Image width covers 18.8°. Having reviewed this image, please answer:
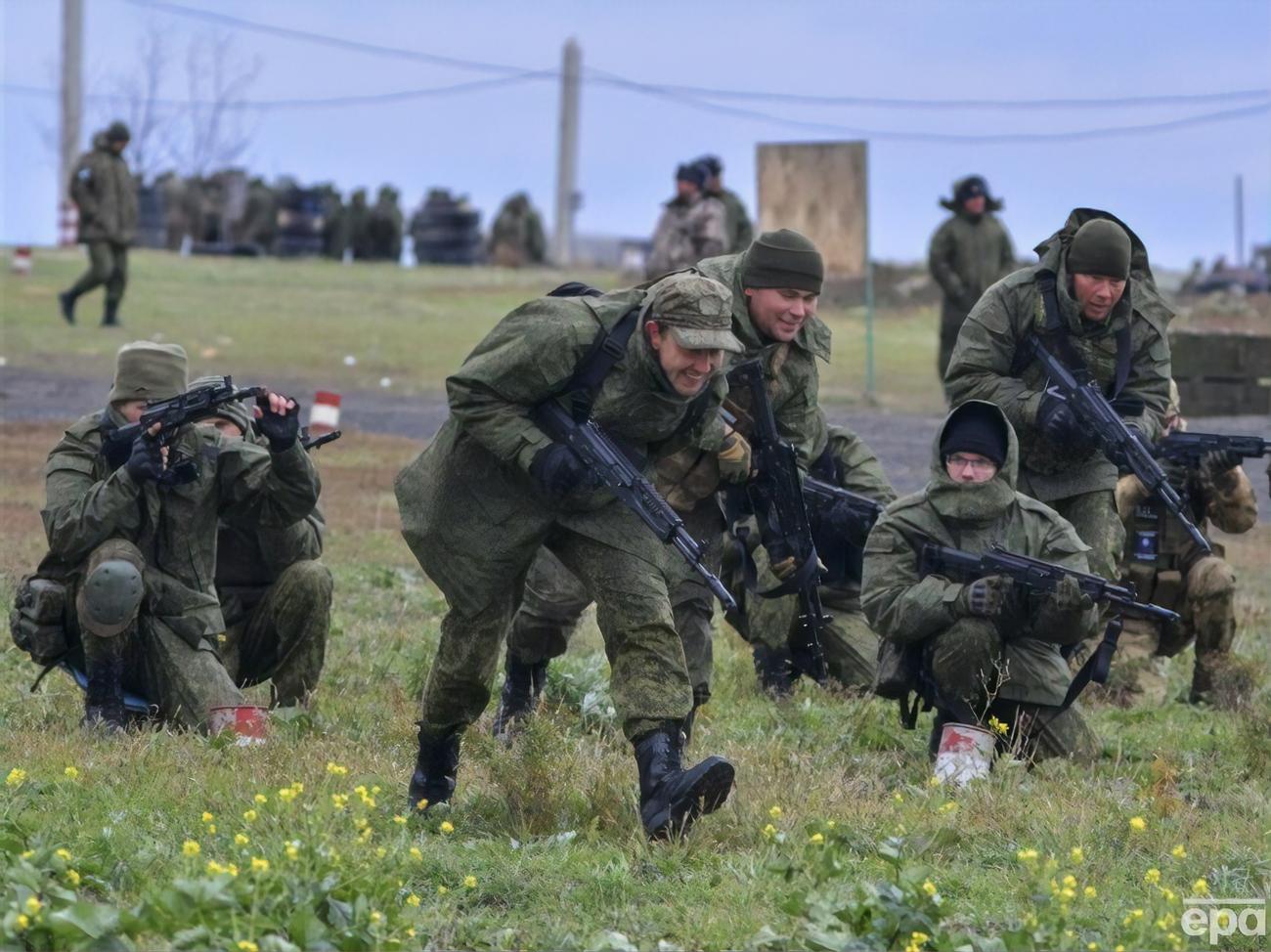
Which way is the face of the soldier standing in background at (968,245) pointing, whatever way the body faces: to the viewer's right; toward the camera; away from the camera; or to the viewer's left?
toward the camera

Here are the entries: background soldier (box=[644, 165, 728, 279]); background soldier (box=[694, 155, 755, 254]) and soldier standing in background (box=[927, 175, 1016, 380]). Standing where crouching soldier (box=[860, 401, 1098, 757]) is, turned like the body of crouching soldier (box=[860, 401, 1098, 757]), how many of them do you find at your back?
3

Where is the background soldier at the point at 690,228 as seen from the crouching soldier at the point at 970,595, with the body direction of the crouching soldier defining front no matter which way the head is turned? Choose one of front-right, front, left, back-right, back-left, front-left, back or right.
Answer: back

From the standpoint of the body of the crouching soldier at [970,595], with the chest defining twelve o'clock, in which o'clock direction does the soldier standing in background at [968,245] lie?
The soldier standing in background is roughly at 6 o'clock from the crouching soldier.

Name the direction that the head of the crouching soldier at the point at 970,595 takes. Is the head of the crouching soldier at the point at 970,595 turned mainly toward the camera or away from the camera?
toward the camera

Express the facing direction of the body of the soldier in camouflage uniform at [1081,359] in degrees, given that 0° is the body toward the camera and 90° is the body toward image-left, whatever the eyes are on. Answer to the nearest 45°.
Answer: approximately 315°

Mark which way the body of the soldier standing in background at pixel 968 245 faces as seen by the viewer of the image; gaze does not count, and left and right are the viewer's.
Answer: facing the viewer

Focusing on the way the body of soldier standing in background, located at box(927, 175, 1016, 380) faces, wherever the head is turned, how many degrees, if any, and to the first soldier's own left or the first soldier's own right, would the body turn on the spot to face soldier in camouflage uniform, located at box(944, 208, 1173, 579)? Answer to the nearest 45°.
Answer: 0° — they already face them

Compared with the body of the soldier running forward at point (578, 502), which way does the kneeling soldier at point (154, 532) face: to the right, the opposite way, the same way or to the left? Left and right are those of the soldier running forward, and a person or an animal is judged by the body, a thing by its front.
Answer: the same way

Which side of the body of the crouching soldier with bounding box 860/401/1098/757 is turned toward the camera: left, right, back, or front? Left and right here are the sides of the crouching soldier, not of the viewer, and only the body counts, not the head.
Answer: front

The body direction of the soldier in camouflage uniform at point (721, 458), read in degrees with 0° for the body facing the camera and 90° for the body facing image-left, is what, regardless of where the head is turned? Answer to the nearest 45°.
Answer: approximately 315°

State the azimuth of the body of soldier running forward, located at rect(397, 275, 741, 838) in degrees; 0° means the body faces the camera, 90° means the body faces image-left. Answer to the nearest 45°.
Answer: approximately 315°

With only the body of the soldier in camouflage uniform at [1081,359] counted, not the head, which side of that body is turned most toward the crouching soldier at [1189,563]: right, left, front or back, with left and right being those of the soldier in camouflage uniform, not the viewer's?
left

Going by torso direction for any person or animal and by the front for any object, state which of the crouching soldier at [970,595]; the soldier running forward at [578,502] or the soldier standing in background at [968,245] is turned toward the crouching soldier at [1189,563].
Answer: the soldier standing in background

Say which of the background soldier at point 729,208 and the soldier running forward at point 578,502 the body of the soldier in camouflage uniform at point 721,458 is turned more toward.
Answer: the soldier running forward

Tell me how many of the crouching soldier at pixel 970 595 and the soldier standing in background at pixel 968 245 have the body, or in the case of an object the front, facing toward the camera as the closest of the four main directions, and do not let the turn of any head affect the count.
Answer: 2

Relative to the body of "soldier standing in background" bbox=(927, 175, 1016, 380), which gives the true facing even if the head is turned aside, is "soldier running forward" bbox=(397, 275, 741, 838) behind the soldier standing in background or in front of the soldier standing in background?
in front

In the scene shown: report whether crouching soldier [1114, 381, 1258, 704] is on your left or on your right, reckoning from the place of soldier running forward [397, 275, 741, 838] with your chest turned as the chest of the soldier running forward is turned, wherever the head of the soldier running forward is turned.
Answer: on your left

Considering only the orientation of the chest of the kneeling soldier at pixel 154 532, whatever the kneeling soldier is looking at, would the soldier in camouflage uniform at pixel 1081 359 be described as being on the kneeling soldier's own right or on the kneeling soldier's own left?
on the kneeling soldier's own left

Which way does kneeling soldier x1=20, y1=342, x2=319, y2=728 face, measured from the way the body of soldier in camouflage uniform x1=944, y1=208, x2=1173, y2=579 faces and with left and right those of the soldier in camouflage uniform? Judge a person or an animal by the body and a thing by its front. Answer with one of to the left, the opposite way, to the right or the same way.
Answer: the same way
